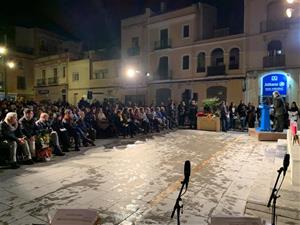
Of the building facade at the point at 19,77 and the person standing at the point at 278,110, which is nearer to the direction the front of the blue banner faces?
the person standing

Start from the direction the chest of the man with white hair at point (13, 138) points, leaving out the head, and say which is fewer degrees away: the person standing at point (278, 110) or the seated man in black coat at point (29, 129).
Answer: the person standing

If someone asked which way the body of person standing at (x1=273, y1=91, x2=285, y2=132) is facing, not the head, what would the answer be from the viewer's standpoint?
to the viewer's left

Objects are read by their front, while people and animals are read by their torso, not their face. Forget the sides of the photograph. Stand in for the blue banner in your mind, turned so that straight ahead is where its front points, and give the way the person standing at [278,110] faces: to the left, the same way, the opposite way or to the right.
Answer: to the right

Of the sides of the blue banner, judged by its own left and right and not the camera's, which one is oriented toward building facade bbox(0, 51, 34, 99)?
right

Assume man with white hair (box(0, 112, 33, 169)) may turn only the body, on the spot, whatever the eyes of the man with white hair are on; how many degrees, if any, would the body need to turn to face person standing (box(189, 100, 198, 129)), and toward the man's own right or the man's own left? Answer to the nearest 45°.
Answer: approximately 90° to the man's own left

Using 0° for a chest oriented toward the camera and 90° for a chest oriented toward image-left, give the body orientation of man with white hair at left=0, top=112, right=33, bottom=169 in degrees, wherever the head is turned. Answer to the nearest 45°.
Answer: approximately 315°

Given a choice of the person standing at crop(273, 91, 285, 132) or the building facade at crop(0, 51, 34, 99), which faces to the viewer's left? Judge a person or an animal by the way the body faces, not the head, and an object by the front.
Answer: the person standing

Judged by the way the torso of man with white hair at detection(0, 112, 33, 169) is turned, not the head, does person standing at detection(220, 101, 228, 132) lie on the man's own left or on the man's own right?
on the man's own left
